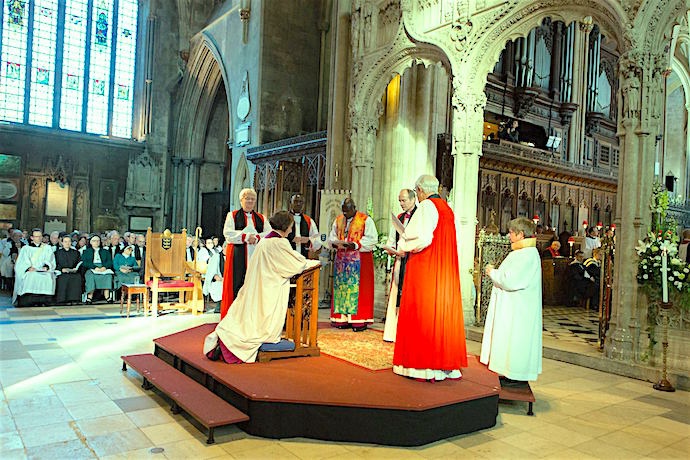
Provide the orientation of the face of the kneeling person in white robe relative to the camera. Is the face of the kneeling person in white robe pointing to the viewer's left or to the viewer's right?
to the viewer's right

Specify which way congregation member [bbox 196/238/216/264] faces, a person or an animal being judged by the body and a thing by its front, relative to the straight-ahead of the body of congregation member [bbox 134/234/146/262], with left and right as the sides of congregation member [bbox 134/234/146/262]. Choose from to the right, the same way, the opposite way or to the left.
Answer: the same way

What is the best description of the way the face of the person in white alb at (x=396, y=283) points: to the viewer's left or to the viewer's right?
to the viewer's left

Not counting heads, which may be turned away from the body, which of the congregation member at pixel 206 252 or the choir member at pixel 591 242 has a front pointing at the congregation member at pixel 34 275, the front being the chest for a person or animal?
the choir member at pixel 591 242

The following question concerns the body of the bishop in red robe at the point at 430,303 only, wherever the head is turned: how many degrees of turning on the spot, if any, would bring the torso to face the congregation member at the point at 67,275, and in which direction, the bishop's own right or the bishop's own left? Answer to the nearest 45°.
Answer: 0° — they already face them

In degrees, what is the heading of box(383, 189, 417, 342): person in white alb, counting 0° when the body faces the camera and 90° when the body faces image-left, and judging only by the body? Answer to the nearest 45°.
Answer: approximately 45°

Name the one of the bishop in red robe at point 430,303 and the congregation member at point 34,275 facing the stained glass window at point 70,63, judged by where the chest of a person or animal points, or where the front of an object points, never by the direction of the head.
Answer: the bishop in red robe

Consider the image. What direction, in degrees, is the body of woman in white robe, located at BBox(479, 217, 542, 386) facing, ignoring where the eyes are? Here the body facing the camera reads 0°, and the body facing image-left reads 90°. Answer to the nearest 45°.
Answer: approximately 90°

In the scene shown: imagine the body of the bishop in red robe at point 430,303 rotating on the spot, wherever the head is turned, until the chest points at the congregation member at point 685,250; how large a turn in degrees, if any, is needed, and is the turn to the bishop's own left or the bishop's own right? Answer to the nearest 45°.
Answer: approximately 90° to the bishop's own right

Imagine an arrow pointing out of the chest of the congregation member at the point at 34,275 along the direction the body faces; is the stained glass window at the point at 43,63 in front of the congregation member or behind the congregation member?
behind

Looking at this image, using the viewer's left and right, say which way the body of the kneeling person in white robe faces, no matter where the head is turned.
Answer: facing away from the viewer and to the right of the viewer

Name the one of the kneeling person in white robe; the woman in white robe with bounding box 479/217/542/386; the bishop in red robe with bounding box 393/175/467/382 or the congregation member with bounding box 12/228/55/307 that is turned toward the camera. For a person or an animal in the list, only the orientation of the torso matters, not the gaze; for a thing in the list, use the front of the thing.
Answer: the congregation member

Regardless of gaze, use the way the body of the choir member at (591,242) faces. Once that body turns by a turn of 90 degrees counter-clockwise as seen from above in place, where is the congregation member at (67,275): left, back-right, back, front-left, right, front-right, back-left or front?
right

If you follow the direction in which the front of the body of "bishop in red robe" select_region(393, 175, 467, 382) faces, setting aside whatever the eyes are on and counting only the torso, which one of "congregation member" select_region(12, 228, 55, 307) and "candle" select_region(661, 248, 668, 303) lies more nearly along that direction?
the congregation member

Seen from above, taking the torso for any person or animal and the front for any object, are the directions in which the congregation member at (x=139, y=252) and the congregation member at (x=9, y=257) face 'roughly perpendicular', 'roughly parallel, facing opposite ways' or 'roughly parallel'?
roughly parallel

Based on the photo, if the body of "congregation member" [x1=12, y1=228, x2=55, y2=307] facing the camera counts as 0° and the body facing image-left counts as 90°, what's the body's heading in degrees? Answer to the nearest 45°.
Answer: approximately 0°

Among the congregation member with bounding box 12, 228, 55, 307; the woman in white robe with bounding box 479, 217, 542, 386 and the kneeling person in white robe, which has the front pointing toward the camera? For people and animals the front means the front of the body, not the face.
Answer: the congregation member
